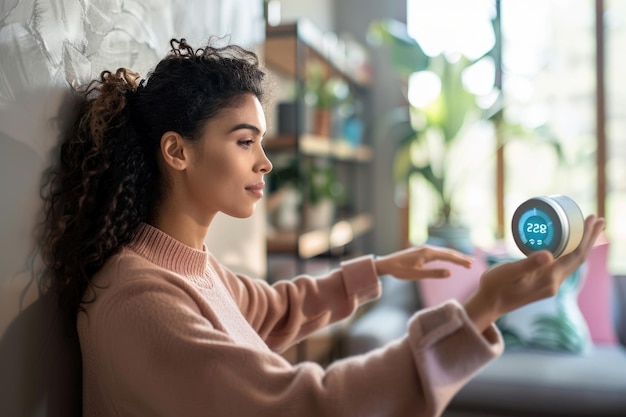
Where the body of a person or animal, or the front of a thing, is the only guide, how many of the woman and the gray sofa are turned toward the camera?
1

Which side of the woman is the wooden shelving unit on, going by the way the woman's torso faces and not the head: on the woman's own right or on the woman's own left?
on the woman's own left

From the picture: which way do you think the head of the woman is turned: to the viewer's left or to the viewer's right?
to the viewer's right

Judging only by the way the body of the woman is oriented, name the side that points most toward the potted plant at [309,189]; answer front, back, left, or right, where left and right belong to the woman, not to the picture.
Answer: left

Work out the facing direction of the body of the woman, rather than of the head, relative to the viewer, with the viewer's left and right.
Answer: facing to the right of the viewer

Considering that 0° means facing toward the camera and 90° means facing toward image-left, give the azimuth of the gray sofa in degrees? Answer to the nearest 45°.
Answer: approximately 0°

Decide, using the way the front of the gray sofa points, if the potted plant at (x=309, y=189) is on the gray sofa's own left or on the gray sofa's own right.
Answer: on the gray sofa's own right

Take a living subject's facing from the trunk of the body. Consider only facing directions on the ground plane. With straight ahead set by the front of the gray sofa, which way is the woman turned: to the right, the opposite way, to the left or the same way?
to the left
